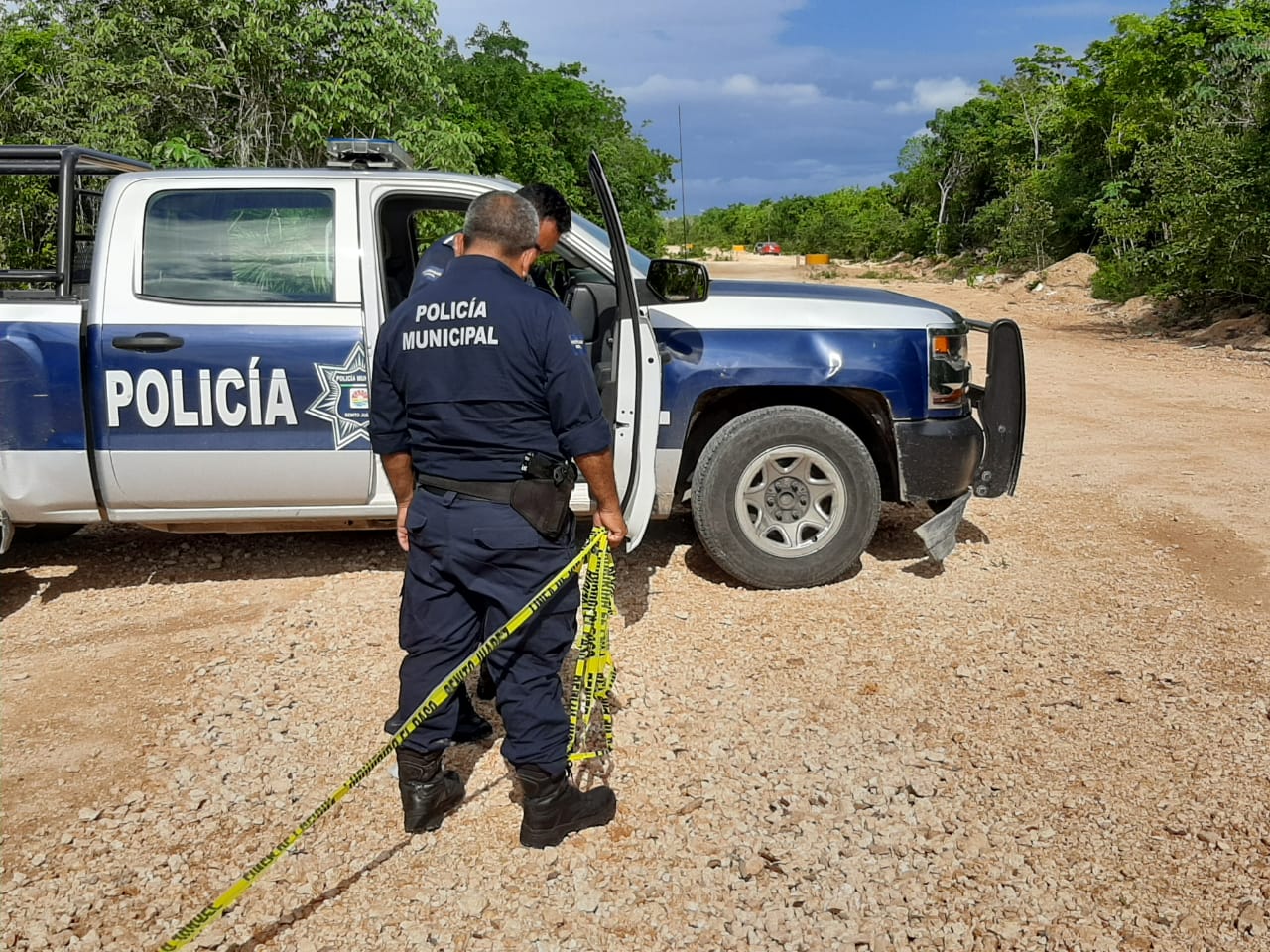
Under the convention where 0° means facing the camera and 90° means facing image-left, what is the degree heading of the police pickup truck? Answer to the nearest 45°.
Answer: approximately 270°

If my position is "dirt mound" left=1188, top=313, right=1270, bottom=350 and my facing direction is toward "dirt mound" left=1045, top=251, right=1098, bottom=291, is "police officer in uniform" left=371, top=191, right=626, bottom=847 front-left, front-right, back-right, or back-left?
back-left

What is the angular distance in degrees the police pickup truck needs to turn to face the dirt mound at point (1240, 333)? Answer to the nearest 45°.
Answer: approximately 45° to its left

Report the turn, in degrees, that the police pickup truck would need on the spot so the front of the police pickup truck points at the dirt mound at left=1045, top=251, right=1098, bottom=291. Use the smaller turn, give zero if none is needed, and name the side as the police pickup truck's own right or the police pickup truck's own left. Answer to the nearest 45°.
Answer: approximately 45° to the police pickup truck's own left

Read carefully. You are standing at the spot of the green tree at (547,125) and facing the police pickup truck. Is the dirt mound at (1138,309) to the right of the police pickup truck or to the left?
left

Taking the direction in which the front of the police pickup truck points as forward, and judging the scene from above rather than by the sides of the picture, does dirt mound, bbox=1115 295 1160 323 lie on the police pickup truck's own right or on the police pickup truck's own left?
on the police pickup truck's own left

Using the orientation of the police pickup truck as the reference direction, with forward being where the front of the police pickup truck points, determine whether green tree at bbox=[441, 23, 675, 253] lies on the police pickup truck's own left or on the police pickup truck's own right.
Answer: on the police pickup truck's own left

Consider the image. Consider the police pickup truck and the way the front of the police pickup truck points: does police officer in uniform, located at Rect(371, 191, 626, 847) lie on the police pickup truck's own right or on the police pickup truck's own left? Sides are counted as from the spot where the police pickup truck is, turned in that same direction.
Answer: on the police pickup truck's own right
